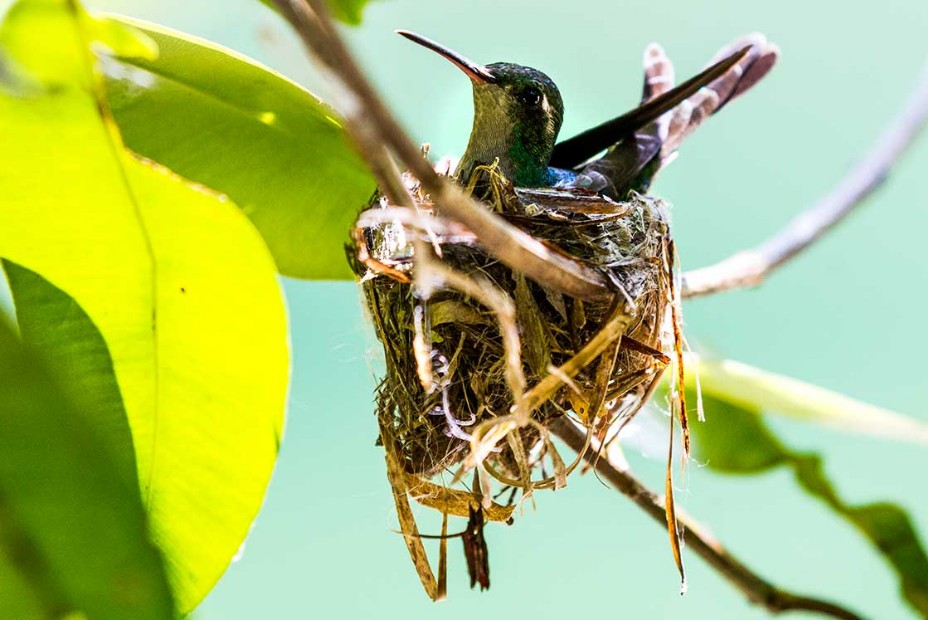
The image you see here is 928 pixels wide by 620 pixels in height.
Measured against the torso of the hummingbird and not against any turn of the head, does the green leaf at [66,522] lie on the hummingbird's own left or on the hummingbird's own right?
on the hummingbird's own left

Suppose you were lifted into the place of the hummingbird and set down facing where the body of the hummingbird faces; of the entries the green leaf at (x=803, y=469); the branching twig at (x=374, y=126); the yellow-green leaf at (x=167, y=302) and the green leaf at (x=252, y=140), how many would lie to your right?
0

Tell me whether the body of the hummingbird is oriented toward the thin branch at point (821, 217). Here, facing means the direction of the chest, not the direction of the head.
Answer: no

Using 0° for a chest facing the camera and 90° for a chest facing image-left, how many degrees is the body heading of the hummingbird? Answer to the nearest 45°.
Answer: approximately 90°
